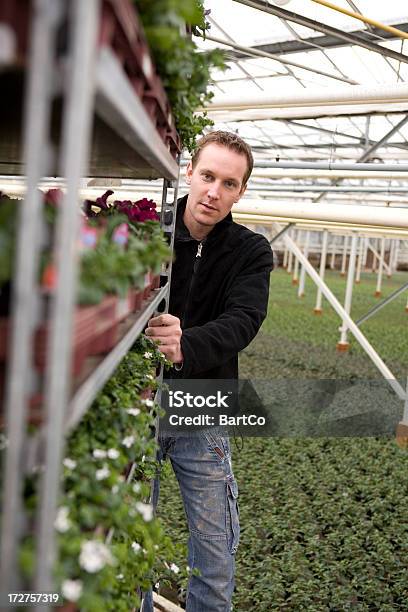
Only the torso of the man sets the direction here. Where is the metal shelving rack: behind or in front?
in front

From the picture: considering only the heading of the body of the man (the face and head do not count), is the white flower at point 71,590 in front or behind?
in front

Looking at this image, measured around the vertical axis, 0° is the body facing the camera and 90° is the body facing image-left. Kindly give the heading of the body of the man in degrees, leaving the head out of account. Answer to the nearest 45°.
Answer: approximately 45°

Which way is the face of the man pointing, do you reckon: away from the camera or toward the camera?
toward the camera

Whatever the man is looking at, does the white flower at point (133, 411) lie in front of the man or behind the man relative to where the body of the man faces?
in front
